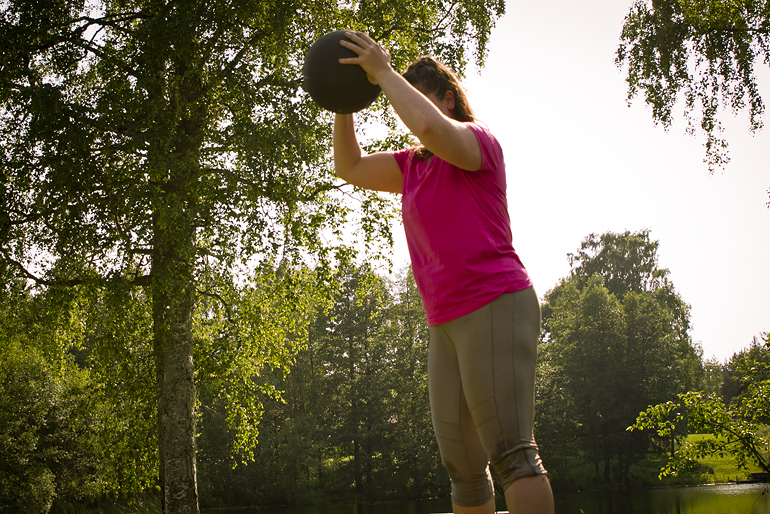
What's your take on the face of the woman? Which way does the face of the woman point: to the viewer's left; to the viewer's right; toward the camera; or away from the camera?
to the viewer's left

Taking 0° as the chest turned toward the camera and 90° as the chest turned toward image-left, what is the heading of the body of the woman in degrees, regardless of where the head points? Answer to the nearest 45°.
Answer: approximately 45°
